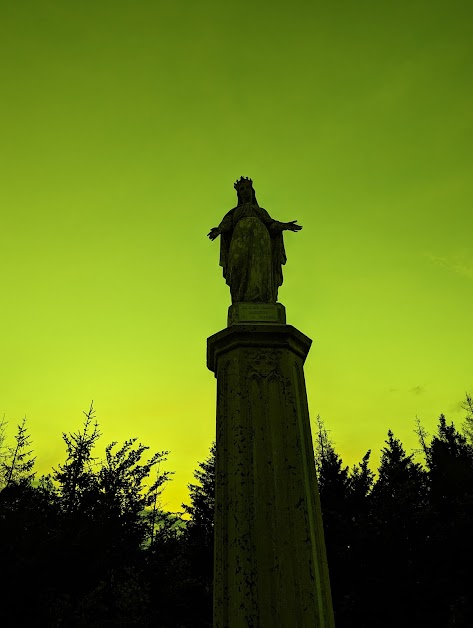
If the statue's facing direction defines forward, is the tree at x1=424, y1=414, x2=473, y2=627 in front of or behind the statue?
behind

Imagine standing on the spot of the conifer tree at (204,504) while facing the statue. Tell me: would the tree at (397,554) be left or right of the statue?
left

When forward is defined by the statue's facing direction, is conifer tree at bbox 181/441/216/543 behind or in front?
behind

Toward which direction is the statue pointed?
toward the camera

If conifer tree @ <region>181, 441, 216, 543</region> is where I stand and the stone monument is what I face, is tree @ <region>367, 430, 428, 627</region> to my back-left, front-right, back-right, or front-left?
front-left

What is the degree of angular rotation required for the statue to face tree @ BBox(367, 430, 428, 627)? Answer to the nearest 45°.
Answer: approximately 180°
